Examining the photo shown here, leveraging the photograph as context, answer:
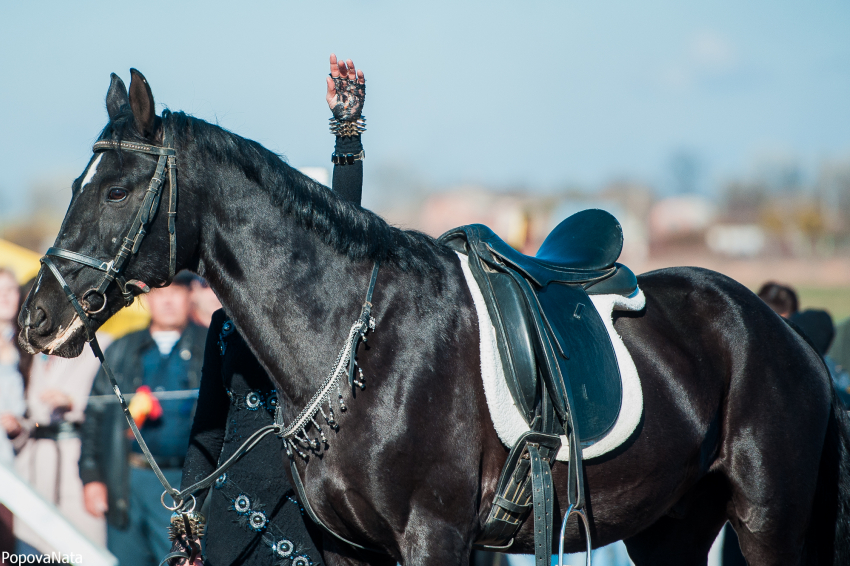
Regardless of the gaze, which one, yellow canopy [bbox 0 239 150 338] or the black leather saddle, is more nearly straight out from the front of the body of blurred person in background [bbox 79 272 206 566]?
the black leather saddle

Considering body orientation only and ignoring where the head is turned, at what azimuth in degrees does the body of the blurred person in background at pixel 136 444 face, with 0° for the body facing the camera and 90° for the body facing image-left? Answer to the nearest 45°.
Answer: approximately 0°

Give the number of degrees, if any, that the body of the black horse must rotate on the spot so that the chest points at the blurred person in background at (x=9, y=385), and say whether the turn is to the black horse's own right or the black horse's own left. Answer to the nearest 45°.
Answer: approximately 45° to the black horse's own right

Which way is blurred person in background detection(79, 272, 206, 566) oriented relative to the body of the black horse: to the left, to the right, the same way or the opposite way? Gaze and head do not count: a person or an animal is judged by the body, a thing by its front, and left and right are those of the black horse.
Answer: to the left

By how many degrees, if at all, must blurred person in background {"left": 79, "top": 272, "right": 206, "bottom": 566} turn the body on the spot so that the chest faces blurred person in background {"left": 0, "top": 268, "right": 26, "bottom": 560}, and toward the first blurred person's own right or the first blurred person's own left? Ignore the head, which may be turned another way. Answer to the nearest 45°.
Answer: approximately 90° to the first blurred person's own right

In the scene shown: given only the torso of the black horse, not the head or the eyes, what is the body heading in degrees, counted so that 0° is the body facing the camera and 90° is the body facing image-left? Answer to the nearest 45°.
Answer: approximately 90°

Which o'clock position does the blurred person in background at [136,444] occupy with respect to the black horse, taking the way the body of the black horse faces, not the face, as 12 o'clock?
The blurred person in background is roughly at 2 o'clock from the black horse.

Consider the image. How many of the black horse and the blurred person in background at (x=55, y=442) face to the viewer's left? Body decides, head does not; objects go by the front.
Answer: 1

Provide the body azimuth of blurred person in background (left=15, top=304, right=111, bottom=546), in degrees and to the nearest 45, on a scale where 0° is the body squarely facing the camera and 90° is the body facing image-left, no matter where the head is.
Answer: approximately 0°

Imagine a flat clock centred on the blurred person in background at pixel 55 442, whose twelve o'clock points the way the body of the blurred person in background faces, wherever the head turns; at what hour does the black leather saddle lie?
The black leather saddle is roughly at 11 o'clock from the blurred person in background.
